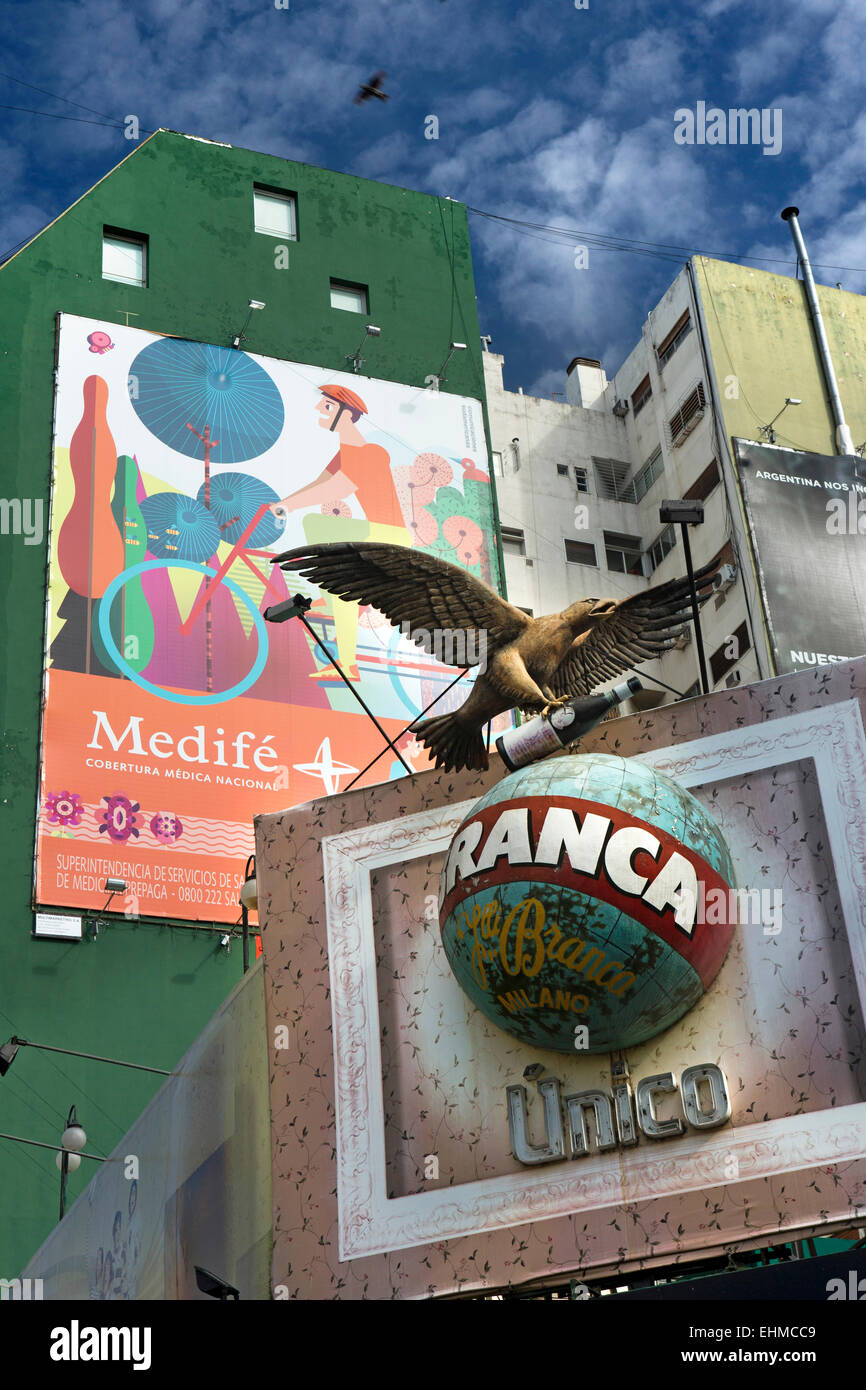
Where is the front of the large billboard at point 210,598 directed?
toward the camera

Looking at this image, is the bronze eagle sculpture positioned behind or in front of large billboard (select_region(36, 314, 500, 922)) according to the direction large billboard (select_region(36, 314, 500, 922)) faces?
in front

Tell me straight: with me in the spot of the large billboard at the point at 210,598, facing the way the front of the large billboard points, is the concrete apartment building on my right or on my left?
on my left

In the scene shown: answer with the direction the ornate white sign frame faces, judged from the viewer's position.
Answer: facing the viewer

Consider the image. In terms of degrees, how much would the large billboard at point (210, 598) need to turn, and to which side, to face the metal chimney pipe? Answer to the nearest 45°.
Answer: approximately 90° to its left

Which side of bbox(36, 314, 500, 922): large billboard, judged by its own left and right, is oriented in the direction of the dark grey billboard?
left

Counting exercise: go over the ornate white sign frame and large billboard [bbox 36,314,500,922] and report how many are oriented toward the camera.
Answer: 2
